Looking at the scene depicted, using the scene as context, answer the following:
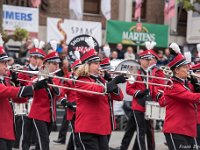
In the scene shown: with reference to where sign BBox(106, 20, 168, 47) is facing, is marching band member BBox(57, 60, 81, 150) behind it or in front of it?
in front

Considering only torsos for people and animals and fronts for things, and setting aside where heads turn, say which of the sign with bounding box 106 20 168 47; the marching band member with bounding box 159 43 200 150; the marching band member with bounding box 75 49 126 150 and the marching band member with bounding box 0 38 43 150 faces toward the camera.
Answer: the sign

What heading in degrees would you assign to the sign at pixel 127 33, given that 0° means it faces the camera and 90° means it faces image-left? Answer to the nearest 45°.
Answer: approximately 0°

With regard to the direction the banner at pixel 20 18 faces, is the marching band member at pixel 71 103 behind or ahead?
ahead

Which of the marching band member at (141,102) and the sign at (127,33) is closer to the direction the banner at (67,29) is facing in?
the marching band member

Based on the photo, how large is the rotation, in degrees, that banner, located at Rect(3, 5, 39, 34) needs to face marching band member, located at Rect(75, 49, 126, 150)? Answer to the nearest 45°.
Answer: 0° — it already faces them
